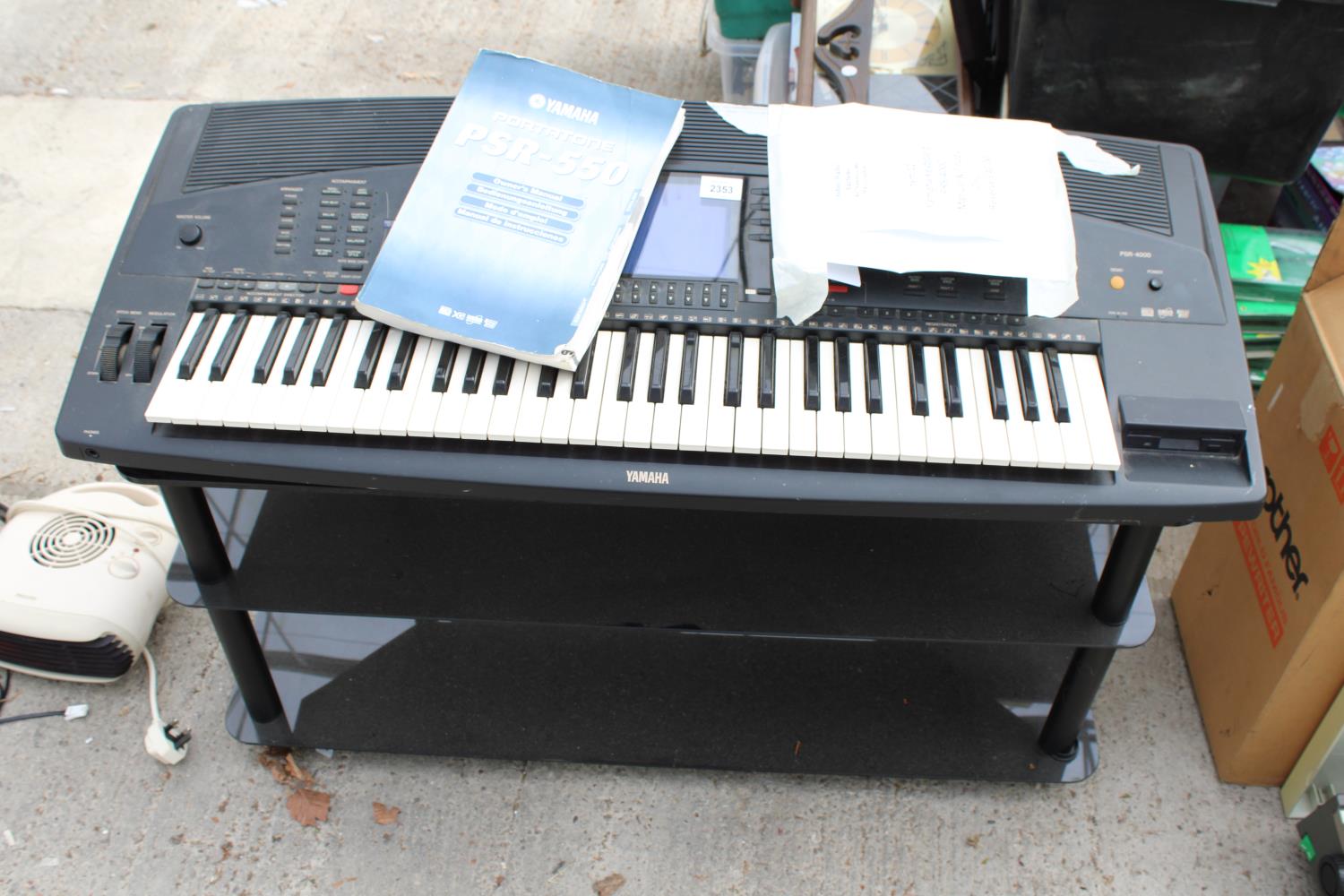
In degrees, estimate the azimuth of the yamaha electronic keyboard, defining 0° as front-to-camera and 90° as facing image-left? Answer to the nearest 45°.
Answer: approximately 0°

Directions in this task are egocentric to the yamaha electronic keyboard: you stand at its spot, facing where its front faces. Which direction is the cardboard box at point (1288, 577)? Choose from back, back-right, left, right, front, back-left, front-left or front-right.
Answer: left

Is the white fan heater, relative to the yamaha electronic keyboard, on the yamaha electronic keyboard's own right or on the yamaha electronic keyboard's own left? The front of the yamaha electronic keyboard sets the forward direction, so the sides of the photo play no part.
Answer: on the yamaha electronic keyboard's own right
